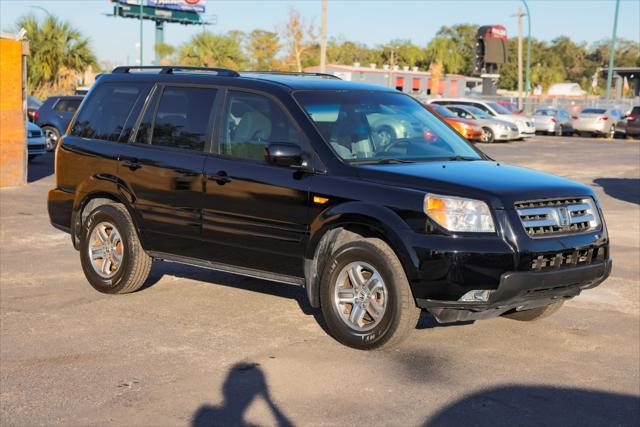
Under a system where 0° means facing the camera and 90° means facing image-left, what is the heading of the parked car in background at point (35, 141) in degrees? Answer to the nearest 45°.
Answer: approximately 315°

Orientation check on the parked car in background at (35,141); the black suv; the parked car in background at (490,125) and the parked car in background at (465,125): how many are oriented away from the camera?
0

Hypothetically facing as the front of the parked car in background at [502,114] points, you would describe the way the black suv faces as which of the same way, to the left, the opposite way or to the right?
the same way

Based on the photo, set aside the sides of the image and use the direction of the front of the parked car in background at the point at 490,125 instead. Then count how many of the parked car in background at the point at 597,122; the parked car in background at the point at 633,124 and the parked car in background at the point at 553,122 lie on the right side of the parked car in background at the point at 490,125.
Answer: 0

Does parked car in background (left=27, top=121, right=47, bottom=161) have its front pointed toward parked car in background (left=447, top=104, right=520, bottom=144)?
no

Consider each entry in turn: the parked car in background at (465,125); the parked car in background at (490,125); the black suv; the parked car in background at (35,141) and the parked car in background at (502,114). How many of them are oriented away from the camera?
0

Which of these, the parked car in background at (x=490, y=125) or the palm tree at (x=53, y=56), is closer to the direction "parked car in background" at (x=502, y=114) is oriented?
the parked car in background

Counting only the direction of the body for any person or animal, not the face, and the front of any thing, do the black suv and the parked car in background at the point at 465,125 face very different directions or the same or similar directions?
same or similar directions

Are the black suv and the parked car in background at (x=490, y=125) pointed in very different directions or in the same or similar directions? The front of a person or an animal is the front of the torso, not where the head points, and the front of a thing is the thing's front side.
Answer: same or similar directions

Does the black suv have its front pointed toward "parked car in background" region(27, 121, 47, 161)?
no

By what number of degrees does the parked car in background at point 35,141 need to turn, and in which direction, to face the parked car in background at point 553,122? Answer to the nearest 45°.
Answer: approximately 90° to its left

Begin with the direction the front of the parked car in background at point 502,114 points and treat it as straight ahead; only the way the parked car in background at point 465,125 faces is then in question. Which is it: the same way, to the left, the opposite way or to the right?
the same way

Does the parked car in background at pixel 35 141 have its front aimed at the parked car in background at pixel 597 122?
no

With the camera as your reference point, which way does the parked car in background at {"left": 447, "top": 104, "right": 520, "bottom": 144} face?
facing the viewer and to the right of the viewer

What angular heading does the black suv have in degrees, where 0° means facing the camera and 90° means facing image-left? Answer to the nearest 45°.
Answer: approximately 315°
